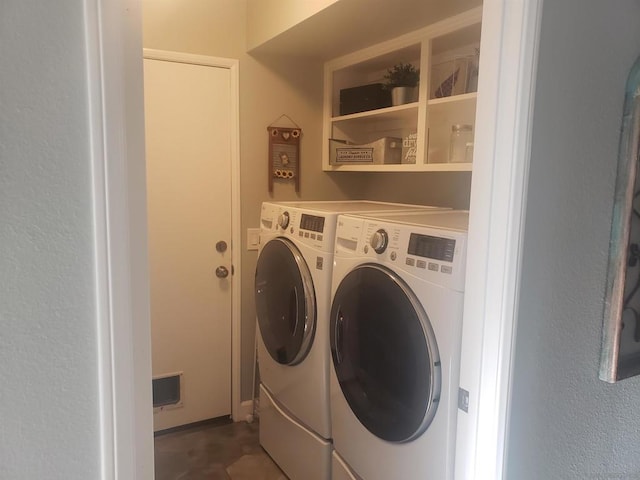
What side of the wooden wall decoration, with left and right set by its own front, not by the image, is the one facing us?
front

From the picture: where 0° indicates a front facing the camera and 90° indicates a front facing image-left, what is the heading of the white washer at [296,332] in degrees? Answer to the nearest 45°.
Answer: approximately 45°

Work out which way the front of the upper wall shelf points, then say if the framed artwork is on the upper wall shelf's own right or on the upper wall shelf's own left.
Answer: on the upper wall shelf's own left

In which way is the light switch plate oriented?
toward the camera

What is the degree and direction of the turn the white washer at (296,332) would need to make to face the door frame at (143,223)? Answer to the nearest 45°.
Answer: approximately 45° to its left

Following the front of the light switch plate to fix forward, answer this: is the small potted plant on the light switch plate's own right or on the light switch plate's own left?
on the light switch plate's own left

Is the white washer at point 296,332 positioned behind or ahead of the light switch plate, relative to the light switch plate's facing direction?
ahead

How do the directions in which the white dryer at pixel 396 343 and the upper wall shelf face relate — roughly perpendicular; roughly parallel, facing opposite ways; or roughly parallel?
roughly parallel

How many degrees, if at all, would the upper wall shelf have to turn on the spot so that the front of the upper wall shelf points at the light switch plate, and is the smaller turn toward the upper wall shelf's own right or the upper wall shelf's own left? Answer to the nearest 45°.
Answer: approximately 45° to the upper wall shelf's own right

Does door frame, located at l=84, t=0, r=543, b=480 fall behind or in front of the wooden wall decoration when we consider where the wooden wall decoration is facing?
in front

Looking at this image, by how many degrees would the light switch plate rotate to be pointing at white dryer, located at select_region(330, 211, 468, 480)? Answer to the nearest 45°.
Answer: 0° — it already faces it

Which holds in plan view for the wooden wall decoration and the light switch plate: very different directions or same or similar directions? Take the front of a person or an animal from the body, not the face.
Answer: same or similar directions

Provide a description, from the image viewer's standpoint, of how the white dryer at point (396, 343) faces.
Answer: facing the viewer and to the left of the viewer

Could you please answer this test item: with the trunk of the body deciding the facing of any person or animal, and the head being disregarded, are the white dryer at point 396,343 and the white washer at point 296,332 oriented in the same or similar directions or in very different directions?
same or similar directions

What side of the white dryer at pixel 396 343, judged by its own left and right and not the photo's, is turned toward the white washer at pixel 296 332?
right
